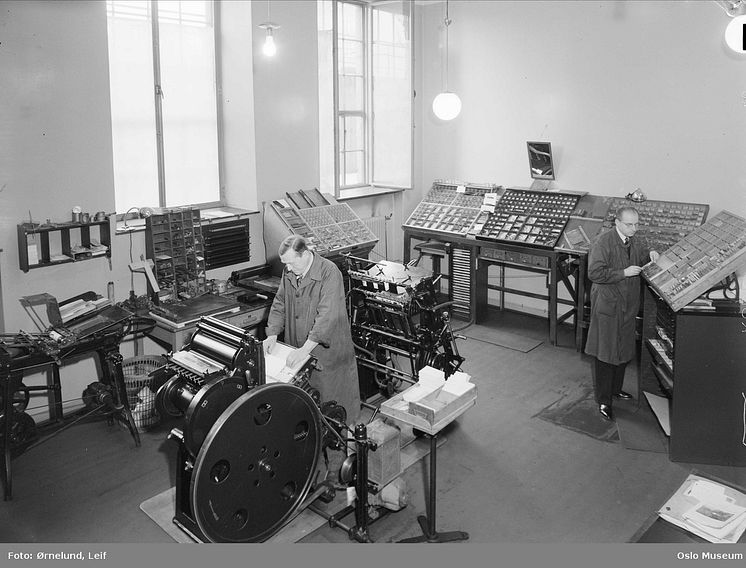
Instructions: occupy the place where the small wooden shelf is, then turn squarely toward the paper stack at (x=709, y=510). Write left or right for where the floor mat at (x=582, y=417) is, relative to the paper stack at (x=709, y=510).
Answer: left

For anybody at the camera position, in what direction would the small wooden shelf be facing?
facing the viewer and to the right of the viewer

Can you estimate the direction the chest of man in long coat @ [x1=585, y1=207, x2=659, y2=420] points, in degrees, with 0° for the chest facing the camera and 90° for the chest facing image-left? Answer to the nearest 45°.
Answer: approximately 315°

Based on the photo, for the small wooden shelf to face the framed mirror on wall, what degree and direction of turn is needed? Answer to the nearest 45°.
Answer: approximately 45° to its left

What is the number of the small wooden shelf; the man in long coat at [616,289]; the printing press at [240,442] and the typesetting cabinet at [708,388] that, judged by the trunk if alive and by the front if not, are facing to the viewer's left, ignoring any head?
1

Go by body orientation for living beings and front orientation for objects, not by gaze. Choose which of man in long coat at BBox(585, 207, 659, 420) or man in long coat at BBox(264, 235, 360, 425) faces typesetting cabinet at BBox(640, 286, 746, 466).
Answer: man in long coat at BBox(585, 207, 659, 420)

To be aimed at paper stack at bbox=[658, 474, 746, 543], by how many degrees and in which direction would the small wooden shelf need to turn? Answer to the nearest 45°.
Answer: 0° — it already faces it

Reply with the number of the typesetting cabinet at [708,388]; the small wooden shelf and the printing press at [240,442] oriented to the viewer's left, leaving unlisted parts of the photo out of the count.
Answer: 1

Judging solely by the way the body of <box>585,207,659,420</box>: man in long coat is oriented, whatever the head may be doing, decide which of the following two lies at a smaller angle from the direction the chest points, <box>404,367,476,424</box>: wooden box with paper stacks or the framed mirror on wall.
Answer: the wooden box with paper stacks

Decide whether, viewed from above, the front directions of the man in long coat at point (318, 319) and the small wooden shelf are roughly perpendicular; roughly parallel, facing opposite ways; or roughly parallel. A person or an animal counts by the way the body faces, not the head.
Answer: roughly perpendicular

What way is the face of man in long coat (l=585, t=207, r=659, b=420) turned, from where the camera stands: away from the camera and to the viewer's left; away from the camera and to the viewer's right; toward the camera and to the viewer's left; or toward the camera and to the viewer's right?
toward the camera and to the viewer's right

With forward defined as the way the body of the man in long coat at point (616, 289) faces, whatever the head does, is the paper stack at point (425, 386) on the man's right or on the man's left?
on the man's right

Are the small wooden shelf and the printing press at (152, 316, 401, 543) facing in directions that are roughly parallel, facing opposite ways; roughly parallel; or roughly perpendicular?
roughly perpendicular

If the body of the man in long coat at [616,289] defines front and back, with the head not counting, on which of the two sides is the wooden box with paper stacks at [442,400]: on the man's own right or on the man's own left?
on the man's own right

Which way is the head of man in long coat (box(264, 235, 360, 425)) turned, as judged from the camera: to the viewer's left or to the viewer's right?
to the viewer's left

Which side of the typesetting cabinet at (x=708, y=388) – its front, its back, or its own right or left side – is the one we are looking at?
left

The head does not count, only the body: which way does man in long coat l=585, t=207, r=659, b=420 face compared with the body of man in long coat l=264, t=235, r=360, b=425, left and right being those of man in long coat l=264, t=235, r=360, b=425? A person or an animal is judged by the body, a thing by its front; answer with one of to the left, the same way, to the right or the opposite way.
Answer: to the left

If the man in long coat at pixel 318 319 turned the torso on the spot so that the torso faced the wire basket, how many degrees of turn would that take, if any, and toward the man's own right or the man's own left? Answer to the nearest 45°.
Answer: approximately 90° to the man's own right

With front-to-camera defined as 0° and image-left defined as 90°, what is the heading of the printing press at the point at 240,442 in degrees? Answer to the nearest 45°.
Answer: approximately 225°
